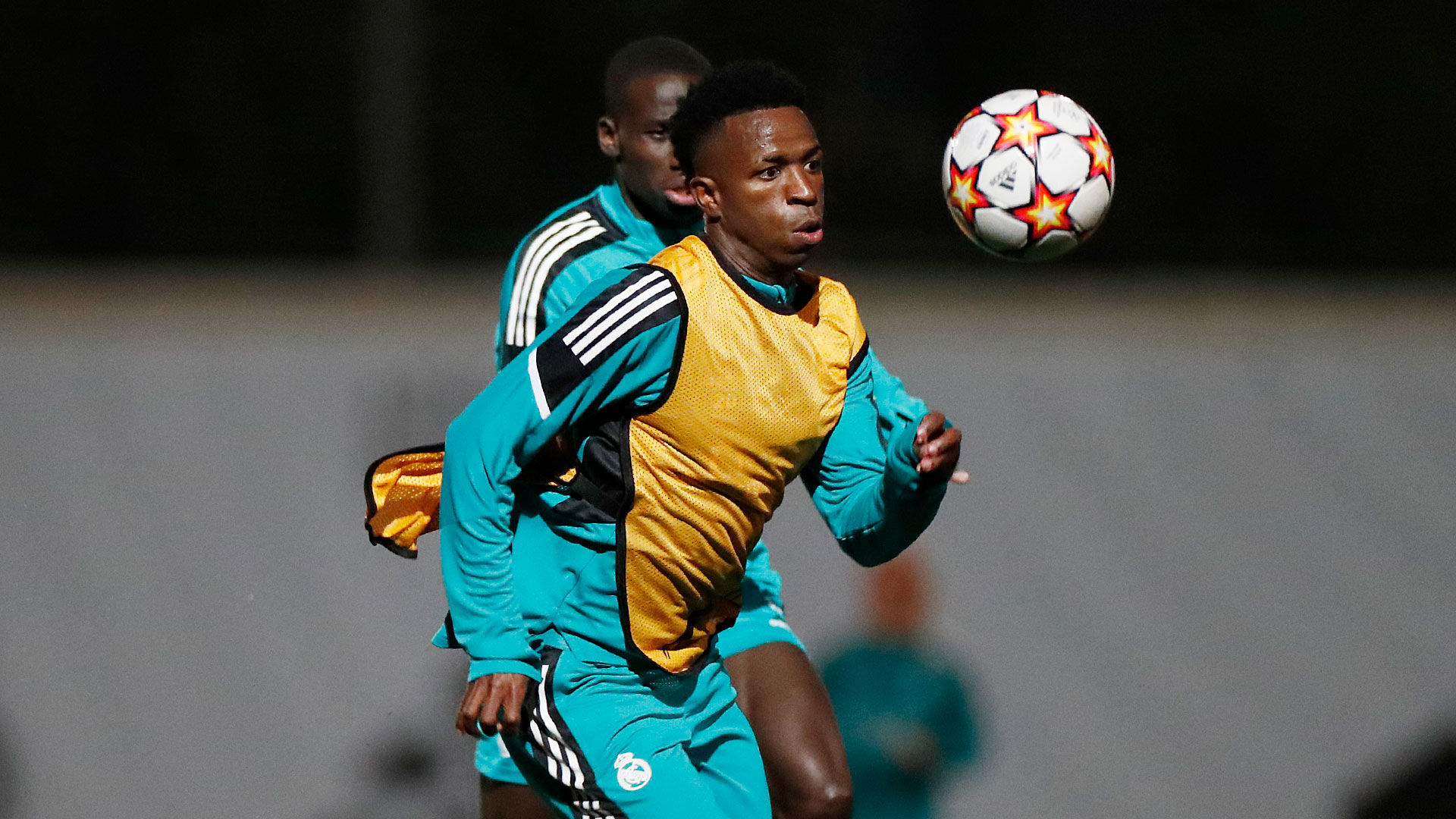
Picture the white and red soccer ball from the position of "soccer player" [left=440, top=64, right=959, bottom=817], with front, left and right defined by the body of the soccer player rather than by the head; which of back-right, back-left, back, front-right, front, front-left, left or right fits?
left

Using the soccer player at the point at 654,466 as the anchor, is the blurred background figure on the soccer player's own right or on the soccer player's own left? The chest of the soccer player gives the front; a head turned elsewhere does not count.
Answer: on the soccer player's own left

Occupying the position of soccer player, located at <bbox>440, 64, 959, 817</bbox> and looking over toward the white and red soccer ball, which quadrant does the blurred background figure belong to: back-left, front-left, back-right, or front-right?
front-left

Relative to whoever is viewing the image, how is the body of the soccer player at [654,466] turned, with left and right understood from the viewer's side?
facing the viewer and to the right of the viewer

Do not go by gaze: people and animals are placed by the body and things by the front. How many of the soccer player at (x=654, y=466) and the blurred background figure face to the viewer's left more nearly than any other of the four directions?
0

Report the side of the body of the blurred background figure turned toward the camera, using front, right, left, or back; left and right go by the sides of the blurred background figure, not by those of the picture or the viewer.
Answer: front

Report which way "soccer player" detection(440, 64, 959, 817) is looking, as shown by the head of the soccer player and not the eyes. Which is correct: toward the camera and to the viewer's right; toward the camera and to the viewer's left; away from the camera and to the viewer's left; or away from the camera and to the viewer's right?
toward the camera and to the viewer's right

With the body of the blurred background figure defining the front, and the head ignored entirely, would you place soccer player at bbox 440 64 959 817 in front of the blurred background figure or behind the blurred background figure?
in front

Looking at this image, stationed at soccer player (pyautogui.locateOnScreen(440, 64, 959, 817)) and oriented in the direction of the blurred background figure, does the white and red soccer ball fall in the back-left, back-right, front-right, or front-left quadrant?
front-right
